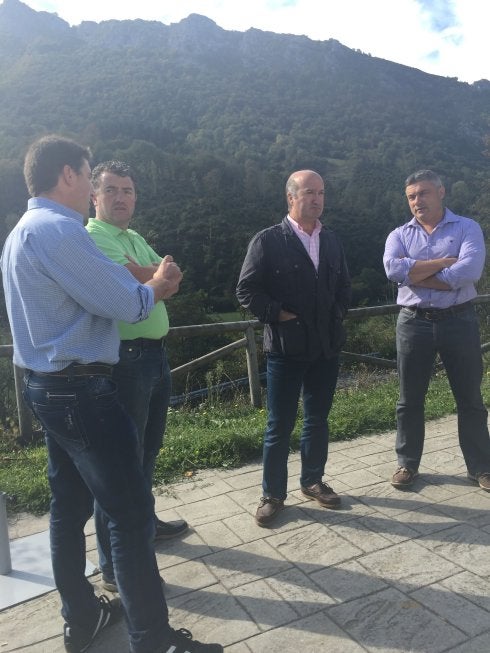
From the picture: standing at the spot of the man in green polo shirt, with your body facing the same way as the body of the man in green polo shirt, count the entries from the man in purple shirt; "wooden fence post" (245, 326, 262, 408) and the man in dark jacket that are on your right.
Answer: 0

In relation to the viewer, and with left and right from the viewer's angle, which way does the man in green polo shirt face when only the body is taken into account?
facing the viewer and to the right of the viewer

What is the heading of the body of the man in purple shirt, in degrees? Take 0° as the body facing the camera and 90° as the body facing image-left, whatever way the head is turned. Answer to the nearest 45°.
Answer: approximately 0°

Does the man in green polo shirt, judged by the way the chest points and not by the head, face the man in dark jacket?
no

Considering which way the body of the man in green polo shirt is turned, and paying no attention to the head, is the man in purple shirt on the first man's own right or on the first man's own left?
on the first man's own left

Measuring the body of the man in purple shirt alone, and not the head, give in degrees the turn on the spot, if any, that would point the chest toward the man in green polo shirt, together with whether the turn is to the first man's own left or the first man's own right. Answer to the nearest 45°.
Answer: approximately 45° to the first man's own right

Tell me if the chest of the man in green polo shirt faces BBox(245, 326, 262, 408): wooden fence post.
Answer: no

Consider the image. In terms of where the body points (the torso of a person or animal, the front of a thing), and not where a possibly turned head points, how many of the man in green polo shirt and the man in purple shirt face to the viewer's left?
0

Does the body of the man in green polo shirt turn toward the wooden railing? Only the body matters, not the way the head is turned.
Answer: no

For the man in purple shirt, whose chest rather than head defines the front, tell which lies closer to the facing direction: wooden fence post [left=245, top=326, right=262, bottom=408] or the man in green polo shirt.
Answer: the man in green polo shirt

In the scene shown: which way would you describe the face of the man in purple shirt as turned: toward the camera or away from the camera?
toward the camera

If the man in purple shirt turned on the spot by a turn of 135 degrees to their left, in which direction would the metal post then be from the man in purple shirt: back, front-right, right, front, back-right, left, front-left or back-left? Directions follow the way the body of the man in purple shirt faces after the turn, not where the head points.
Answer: back
